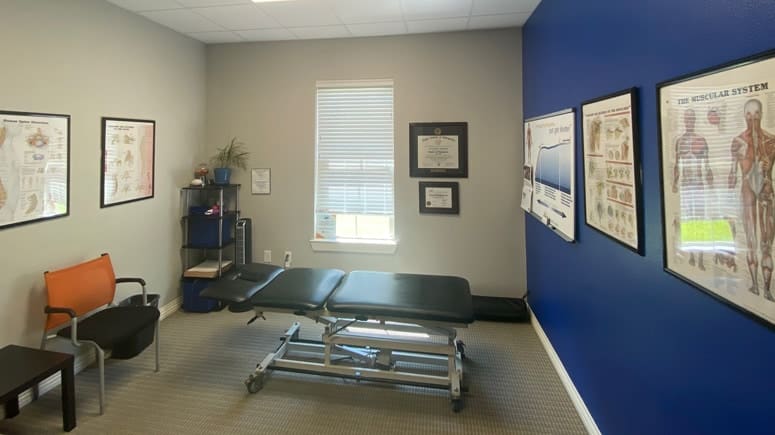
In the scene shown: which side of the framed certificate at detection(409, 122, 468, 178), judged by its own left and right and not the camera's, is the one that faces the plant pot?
right

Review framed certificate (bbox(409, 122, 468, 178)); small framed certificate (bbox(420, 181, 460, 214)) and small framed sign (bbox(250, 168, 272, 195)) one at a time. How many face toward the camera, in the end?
3

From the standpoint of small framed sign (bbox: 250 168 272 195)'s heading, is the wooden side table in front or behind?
in front

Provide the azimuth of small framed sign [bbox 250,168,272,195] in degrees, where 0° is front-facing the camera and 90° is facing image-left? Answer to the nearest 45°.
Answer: approximately 0°

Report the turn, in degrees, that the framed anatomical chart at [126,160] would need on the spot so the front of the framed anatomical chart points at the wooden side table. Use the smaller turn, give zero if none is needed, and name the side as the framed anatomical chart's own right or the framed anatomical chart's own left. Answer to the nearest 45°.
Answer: approximately 45° to the framed anatomical chart's own right

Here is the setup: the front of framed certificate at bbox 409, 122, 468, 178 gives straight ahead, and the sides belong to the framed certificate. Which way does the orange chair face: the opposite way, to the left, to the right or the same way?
to the left

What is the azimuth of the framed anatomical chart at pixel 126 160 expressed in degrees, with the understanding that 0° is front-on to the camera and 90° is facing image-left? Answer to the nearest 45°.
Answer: approximately 315°

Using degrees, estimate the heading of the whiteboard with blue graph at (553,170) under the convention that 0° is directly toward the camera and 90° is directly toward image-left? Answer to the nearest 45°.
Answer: approximately 45°
